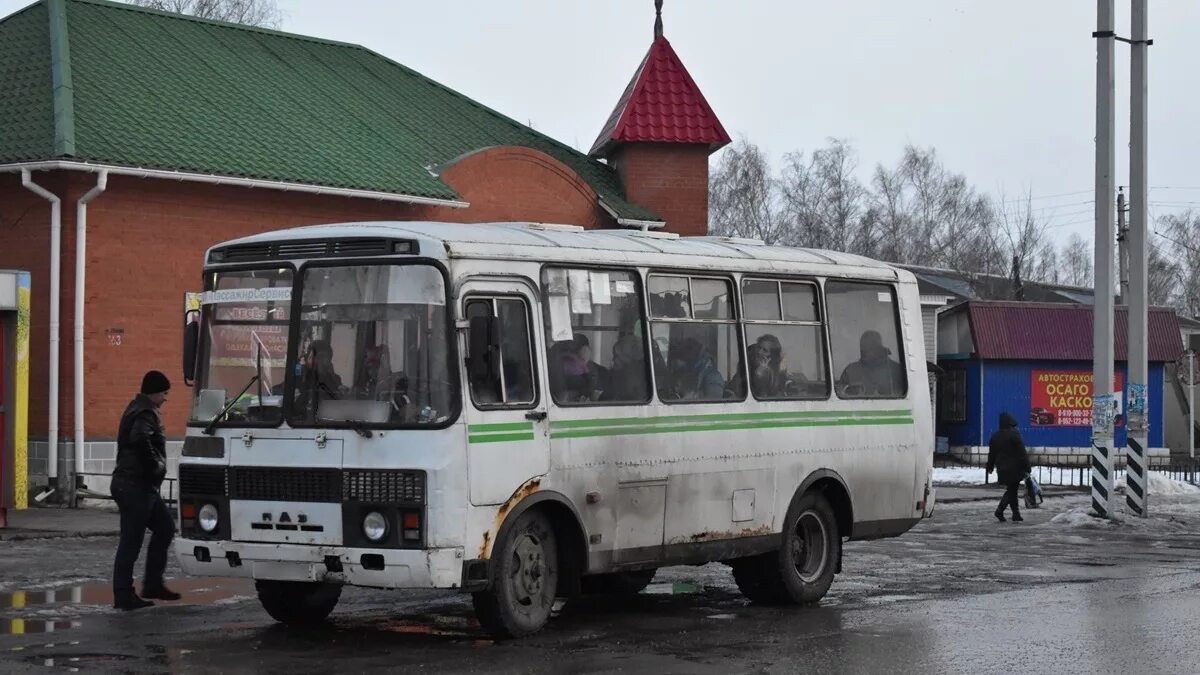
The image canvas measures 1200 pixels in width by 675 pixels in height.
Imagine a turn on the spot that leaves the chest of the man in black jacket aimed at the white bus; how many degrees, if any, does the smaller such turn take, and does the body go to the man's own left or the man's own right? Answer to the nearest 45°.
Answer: approximately 45° to the man's own right

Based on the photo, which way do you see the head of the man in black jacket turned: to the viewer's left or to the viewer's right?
to the viewer's right

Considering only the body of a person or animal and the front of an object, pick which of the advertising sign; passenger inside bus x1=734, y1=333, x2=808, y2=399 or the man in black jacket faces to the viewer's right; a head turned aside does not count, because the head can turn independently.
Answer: the man in black jacket

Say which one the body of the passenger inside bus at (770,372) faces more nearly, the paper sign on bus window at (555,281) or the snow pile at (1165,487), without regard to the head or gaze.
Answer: the paper sign on bus window

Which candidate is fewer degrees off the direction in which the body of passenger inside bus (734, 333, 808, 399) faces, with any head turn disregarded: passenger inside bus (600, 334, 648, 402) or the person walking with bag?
the passenger inside bus

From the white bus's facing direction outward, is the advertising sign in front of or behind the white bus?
behind

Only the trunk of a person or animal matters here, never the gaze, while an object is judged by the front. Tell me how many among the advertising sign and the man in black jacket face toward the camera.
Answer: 1

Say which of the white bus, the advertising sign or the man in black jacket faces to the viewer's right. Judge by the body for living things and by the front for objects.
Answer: the man in black jacket

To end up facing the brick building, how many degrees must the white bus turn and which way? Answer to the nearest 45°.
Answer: approximately 135° to its right

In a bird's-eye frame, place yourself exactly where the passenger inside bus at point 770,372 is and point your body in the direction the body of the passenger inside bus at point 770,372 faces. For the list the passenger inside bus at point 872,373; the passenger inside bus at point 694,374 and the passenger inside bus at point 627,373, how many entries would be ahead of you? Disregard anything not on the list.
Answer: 2

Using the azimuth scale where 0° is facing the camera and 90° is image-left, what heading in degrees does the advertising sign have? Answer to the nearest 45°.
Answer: approximately 0°
